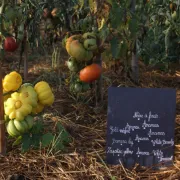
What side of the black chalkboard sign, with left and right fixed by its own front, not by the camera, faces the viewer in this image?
front

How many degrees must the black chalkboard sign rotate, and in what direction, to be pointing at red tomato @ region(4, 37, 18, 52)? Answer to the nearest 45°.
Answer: approximately 135° to its right

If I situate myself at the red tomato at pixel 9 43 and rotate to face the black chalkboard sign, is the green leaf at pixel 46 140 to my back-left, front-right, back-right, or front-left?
front-right

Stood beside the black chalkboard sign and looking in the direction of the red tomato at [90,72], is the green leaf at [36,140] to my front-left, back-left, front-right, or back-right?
front-left
